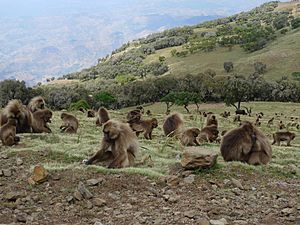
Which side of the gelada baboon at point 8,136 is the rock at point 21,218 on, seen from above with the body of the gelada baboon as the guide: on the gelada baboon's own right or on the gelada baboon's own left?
on the gelada baboon's own right

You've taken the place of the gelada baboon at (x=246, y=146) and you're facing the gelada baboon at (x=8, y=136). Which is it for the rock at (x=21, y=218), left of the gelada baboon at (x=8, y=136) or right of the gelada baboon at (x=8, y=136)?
left

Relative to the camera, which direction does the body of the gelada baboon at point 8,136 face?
to the viewer's right

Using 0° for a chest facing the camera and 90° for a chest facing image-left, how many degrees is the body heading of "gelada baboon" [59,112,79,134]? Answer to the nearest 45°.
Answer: approximately 90°

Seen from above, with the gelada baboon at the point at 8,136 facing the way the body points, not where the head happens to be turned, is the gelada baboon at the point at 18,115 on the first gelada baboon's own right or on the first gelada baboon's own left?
on the first gelada baboon's own left
